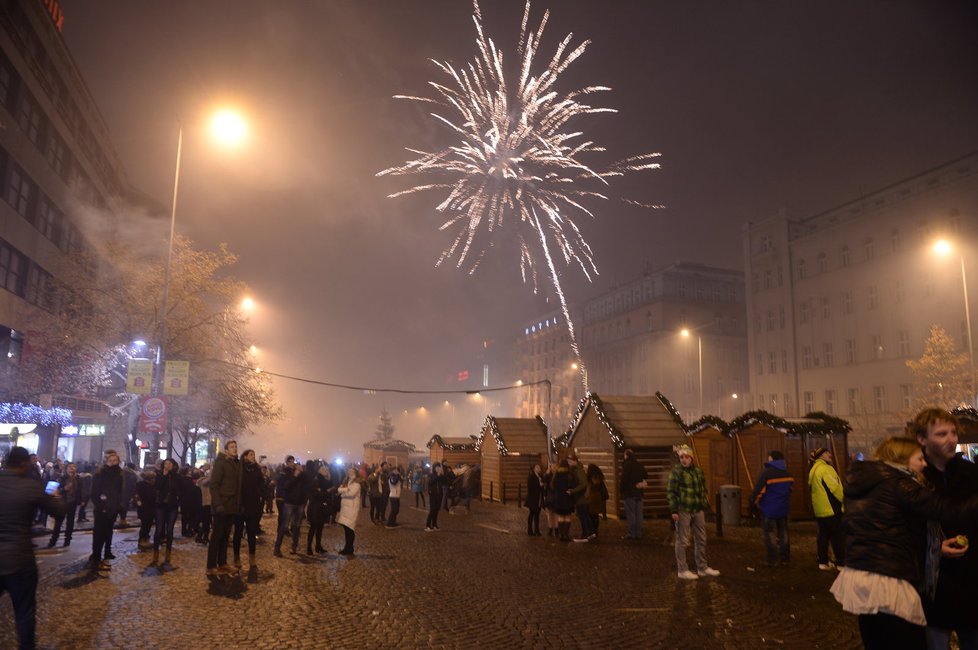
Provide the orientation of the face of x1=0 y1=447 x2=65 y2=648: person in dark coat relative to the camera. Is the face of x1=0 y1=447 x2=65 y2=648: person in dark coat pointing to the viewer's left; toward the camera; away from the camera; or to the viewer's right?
away from the camera

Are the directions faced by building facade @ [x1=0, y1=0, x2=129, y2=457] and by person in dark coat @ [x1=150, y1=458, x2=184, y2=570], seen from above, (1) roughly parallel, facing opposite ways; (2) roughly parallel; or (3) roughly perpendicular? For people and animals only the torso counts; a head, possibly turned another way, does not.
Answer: roughly perpendicular

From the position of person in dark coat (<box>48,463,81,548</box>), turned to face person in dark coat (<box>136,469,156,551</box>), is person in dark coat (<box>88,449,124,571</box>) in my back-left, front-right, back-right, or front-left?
front-right

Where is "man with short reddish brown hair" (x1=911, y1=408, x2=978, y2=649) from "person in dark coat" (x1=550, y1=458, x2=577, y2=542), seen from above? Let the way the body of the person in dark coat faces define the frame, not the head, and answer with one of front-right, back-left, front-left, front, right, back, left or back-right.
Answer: back

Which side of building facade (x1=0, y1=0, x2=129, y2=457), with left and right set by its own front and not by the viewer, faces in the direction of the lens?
right

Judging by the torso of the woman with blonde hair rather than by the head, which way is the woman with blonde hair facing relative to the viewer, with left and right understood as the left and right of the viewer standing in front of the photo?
facing away from the viewer and to the right of the viewer

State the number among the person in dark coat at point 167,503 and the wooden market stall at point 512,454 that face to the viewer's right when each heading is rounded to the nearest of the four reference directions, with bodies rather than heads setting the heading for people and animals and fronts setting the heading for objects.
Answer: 0

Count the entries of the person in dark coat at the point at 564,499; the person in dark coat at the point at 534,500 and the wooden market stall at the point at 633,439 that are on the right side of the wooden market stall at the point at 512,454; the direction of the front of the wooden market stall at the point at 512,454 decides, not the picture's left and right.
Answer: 0
